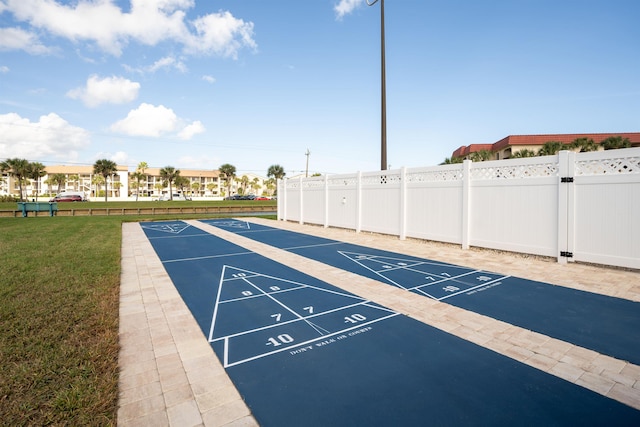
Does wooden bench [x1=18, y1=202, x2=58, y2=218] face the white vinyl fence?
no

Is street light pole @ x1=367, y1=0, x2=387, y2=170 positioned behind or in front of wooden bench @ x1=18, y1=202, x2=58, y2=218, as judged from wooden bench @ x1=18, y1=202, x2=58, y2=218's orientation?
behind

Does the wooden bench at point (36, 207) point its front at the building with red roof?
no

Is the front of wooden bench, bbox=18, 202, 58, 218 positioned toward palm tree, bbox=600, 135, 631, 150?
no

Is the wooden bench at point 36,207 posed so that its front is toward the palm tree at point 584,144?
no
